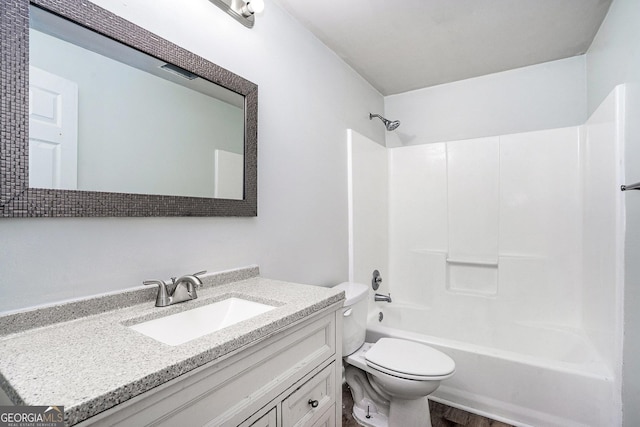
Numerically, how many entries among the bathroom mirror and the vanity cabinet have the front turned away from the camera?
0

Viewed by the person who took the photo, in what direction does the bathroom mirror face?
facing the viewer and to the right of the viewer

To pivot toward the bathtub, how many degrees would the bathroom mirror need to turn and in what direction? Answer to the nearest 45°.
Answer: approximately 45° to its left

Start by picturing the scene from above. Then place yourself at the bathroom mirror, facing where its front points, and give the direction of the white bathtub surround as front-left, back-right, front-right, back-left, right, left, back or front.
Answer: front-left

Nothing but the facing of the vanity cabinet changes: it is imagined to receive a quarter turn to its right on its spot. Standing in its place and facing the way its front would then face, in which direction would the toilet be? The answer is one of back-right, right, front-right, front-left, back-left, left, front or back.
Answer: back

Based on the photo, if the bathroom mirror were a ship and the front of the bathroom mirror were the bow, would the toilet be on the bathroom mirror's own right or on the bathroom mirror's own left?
on the bathroom mirror's own left
